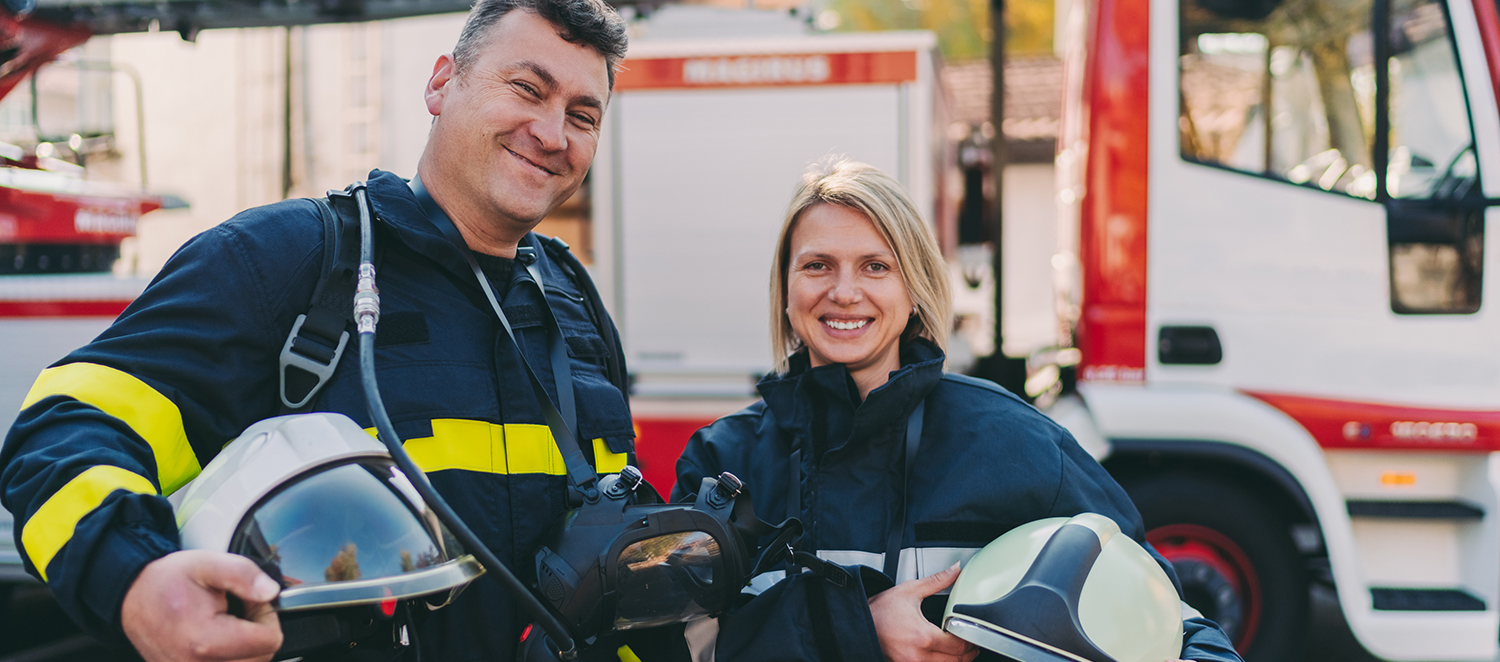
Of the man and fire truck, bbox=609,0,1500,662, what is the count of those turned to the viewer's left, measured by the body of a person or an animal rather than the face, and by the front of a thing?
0

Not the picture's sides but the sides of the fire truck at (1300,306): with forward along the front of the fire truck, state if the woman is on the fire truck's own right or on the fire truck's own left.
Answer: on the fire truck's own right

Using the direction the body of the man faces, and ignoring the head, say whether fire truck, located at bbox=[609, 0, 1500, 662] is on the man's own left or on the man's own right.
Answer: on the man's own left

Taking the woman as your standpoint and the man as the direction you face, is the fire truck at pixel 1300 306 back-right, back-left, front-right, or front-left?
back-right

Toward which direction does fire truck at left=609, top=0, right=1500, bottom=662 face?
to the viewer's right

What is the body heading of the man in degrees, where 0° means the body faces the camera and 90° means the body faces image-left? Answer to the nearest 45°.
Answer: approximately 315°

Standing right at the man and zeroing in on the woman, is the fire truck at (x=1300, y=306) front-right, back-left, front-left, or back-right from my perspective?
front-left

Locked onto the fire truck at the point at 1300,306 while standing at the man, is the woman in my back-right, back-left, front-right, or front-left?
front-right

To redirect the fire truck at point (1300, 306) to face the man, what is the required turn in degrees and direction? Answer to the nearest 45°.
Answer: approximately 135° to its right
